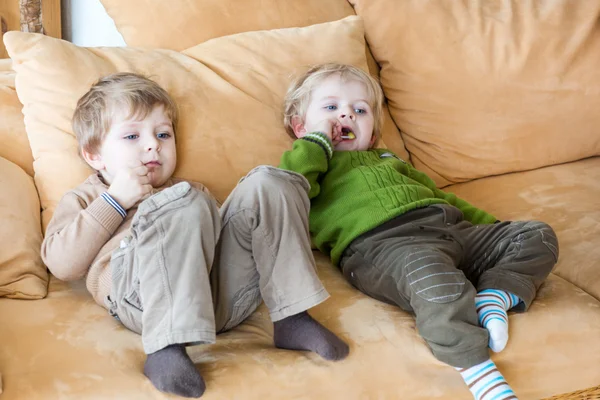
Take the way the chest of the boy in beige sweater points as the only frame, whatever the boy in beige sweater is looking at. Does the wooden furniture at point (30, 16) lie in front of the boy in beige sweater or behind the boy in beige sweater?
behind

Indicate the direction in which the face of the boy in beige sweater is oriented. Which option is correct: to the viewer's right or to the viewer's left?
to the viewer's right

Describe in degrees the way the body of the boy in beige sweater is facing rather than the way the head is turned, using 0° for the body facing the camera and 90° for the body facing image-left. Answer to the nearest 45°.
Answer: approximately 315°

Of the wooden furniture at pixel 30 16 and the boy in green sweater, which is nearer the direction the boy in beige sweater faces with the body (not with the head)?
the boy in green sweater

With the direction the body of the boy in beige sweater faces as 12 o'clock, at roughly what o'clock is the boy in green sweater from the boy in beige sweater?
The boy in green sweater is roughly at 10 o'clock from the boy in beige sweater.
